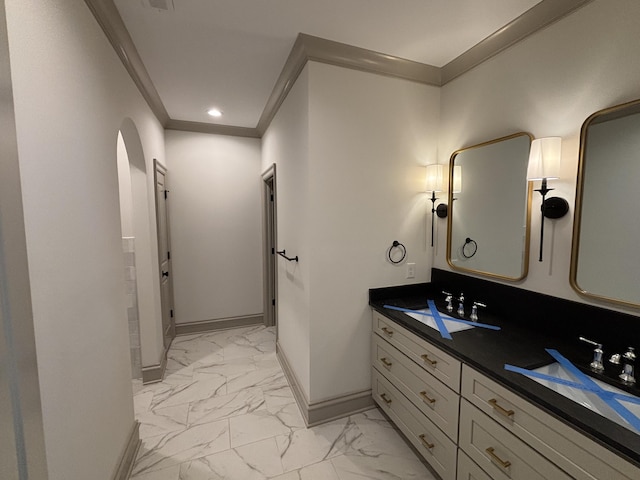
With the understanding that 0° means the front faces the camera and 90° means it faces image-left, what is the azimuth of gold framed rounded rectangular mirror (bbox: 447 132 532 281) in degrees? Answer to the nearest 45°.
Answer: approximately 45°

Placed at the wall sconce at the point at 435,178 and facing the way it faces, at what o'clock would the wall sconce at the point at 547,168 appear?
the wall sconce at the point at 547,168 is roughly at 9 o'clock from the wall sconce at the point at 435,178.

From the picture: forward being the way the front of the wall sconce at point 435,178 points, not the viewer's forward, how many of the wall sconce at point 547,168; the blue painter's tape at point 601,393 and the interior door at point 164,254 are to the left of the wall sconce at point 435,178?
2

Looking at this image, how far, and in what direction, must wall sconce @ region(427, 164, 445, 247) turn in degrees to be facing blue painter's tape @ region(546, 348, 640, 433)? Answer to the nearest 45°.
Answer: approximately 90° to its left

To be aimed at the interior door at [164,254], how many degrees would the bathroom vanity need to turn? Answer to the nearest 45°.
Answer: approximately 45° to its right
